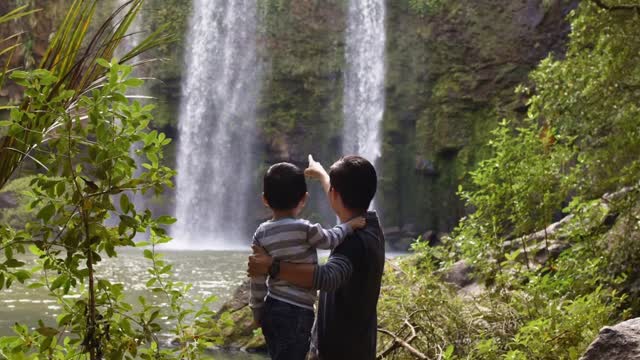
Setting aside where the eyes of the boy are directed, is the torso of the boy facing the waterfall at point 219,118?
yes

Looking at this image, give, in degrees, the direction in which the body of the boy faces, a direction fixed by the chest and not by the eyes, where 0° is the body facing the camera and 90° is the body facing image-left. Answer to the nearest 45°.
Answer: approximately 180°

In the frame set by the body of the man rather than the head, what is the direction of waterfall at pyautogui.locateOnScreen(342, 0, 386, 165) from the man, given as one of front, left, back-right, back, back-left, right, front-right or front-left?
front-right

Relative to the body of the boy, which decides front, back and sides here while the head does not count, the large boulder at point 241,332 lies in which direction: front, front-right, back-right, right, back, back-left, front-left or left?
front

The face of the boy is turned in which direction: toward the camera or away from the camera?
away from the camera

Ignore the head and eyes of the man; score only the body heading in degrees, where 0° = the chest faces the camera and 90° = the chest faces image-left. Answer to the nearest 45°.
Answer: approximately 135°

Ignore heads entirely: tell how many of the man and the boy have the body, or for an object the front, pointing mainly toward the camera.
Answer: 0
